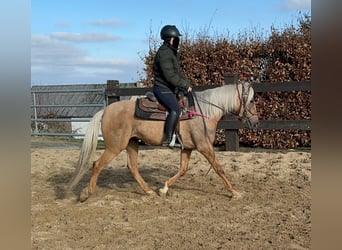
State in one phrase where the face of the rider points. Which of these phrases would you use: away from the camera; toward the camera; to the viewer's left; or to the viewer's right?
to the viewer's right

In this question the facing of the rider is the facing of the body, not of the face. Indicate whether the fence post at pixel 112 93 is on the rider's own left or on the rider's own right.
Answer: on the rider's own left

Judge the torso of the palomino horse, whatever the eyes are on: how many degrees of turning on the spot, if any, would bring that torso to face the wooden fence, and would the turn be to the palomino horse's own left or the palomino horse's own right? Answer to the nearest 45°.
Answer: approximately 45° to the palomino horse's own left

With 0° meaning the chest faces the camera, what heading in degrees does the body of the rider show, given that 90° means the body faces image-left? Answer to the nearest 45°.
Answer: approximately 270°

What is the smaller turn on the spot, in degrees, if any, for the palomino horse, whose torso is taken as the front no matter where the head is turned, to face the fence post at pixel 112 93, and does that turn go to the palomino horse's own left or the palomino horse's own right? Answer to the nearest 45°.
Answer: approximately 90° to the palomino horse's own left

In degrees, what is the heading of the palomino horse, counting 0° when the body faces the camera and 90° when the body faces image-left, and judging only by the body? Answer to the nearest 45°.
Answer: approximately 270°
